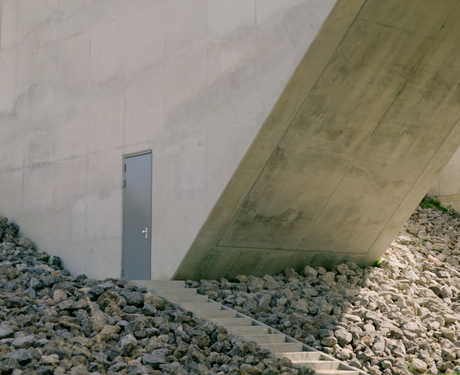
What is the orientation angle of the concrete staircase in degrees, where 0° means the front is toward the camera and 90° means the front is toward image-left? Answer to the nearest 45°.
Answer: approximately 315°
